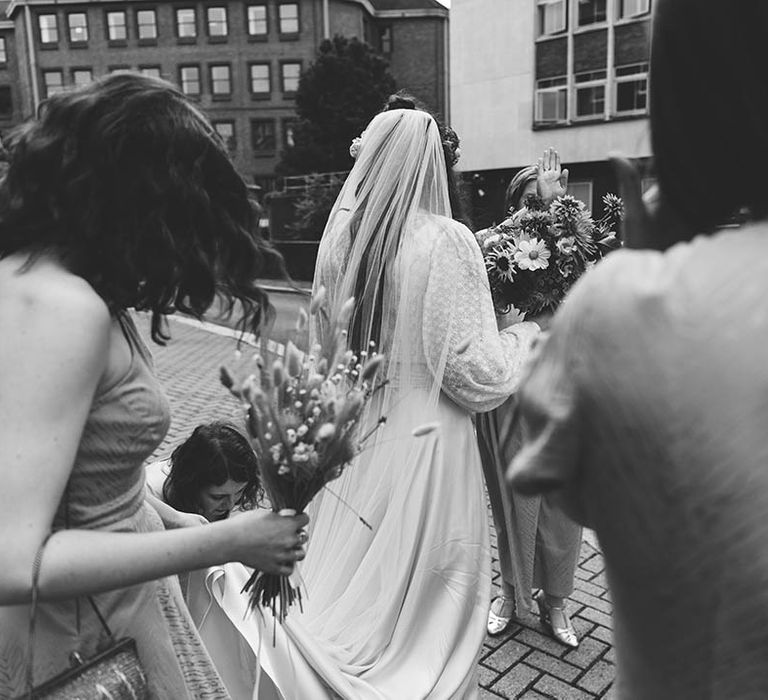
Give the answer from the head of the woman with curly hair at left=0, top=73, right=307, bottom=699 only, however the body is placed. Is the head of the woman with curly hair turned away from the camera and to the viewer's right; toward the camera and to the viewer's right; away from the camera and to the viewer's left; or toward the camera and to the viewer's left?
away from the camera and to the viewer's right

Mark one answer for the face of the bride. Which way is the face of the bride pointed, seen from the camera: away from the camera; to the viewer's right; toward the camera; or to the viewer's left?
away from the camera

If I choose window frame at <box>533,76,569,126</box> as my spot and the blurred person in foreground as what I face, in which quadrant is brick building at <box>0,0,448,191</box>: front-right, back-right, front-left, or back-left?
back-right

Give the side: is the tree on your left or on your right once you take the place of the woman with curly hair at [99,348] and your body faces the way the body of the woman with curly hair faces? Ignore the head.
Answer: on your left

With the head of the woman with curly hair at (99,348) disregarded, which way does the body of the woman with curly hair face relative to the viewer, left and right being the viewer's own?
facing to the right of the viewer

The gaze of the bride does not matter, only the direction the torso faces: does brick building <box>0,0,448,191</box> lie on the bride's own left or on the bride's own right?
on the bride's own left

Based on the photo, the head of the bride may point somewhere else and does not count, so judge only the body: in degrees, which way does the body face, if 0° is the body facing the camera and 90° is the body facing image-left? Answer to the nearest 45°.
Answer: approximately 225°

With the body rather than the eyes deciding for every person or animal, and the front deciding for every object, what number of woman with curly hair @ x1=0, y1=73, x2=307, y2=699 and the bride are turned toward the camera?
0
